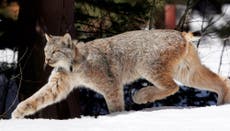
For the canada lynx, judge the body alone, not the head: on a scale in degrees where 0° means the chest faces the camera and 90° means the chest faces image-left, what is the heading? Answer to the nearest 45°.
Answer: approximately 90°
